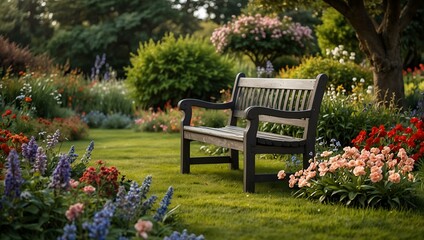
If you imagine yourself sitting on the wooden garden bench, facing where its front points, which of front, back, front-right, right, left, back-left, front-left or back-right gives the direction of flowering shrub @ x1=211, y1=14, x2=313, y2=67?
back-right

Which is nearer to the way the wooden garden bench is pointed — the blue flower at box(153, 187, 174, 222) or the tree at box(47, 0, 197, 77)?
the blue flower

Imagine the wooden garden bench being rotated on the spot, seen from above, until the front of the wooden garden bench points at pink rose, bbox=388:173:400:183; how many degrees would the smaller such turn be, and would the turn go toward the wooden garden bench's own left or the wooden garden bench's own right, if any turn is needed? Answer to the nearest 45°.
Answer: approximately 90° to the wooden garden bench's own left

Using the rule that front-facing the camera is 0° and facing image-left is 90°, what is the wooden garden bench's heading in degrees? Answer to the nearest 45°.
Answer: approximately 45°

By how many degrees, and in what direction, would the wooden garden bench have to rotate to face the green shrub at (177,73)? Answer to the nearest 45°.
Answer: approximately 135° to its right

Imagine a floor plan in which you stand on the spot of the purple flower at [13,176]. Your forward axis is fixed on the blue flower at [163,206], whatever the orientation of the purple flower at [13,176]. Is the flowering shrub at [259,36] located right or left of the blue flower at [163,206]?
left

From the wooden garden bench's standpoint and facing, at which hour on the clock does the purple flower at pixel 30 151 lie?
The purple flower is roughly at 12 o'clock from the wooden garden bench.
